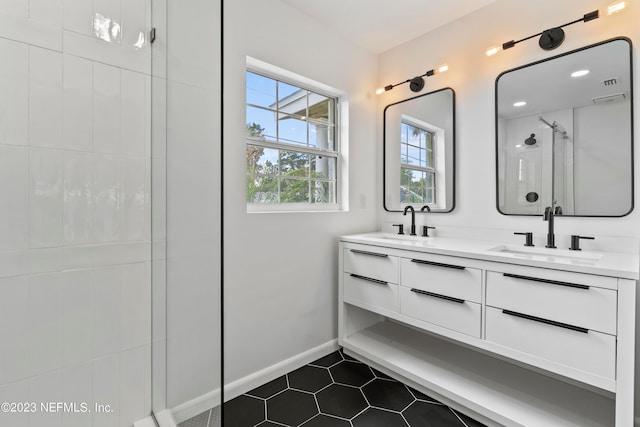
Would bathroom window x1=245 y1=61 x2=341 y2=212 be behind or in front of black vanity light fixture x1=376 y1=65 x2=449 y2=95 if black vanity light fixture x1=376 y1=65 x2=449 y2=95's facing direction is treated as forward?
in front

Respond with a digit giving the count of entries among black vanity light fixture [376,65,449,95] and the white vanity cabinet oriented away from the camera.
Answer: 0

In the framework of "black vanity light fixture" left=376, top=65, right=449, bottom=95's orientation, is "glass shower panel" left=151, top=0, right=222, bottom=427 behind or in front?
in front

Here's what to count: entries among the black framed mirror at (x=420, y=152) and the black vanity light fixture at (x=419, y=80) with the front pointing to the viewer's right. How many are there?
0

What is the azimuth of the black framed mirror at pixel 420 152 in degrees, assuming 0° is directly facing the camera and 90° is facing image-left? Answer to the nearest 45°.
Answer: approximately 45°

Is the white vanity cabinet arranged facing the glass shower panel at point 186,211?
yes

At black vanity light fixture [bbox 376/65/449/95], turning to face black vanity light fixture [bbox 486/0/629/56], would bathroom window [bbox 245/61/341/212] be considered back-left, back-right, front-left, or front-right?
back-right

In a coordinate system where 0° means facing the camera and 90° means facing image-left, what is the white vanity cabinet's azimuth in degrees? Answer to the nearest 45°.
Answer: approximately 45°

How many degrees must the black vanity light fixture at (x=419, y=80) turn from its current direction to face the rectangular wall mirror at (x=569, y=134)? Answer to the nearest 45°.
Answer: approximately 90° to its left

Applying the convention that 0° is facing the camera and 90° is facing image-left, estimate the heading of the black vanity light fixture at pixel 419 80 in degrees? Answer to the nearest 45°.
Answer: approximately 45°

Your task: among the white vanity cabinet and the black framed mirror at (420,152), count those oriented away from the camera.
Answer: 0
